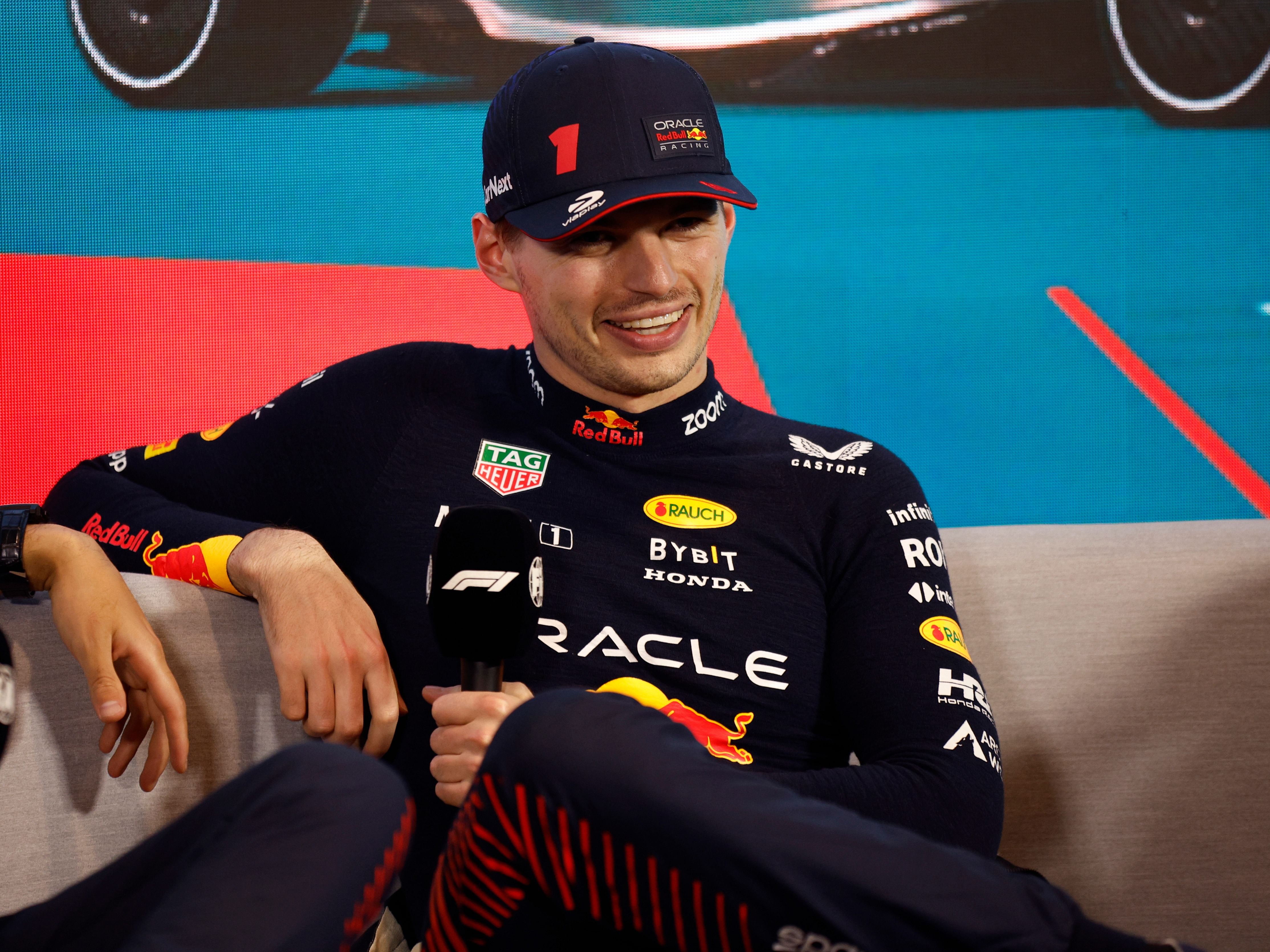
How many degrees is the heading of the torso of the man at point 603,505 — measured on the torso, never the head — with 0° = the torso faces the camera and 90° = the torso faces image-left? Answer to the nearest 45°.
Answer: approximately 0°

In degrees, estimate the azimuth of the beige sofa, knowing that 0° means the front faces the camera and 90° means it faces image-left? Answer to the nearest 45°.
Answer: approximately 0°
